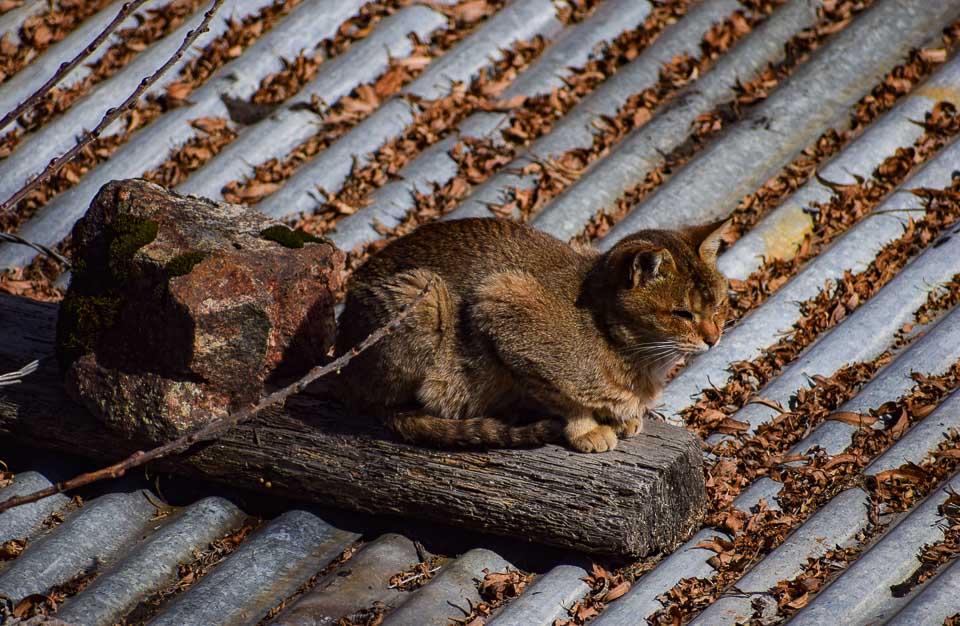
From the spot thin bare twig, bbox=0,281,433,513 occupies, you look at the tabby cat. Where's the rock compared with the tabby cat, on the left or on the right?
left

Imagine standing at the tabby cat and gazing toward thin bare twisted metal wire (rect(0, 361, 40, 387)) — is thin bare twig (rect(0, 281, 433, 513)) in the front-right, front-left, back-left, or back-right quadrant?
front-left

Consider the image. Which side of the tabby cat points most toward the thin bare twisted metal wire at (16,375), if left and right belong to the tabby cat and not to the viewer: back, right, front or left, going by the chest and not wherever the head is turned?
back

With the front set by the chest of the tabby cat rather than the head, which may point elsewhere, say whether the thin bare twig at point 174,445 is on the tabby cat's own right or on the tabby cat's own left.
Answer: on the tabby cat's own right

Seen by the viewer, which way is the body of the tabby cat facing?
to the viewer's right

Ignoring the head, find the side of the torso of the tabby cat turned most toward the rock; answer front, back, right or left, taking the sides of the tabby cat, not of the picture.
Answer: back
